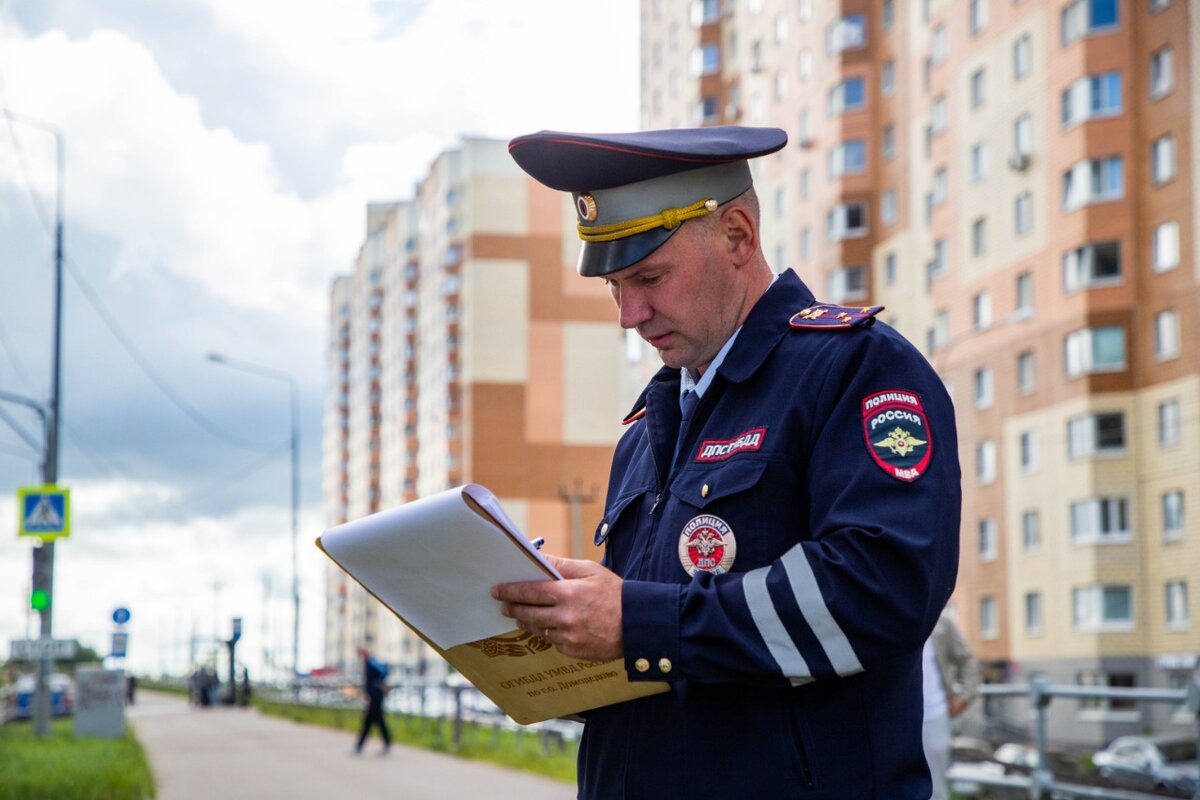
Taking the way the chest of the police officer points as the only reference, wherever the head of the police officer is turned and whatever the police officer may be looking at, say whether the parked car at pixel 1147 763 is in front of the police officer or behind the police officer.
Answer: behind

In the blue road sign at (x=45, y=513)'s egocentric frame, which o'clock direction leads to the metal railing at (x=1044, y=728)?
The metal railing is roughly at 11 o'clock from the blue road sign.

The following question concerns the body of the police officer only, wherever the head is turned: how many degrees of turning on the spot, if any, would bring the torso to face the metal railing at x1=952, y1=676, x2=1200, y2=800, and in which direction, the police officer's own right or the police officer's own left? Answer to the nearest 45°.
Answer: approximately 135° to the police officer's own right

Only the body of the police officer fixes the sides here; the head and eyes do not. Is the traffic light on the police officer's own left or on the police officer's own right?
on the police officer's own right

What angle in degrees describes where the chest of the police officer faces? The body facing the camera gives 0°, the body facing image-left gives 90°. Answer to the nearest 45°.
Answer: approximately 45°

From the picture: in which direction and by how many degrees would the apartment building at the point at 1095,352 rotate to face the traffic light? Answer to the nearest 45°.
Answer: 0° — it already faces it

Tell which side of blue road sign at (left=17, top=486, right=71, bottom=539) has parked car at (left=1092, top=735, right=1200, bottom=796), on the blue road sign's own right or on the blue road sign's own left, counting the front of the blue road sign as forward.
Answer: on the blue road sign's own left

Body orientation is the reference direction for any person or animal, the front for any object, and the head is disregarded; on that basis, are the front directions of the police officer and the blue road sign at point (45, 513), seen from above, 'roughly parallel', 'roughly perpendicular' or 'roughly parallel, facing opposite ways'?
roughly perpendicular

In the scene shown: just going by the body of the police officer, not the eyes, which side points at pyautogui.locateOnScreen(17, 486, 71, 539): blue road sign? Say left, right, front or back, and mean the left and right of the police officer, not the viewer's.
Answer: right

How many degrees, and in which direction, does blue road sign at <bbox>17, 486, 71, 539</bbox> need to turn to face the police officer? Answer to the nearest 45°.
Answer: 0° — it already faces them
